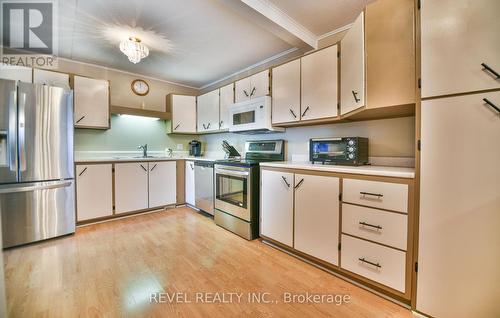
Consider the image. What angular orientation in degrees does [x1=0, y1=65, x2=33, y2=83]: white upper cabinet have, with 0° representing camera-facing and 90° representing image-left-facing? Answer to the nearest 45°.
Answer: approximately 0°

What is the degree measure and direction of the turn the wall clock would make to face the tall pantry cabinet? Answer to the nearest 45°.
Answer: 0° — it already faces it

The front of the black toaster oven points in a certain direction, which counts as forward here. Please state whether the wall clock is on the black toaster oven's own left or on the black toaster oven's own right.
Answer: on the black toaster oven's own right

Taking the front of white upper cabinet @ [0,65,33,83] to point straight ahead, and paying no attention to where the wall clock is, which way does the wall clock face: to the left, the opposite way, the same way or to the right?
the same way

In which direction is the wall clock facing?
toward the camera

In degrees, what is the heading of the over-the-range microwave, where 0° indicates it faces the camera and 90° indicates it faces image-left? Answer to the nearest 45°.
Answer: approximately 45°

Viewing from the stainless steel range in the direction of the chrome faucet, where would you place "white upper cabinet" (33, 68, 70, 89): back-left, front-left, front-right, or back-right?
front-left

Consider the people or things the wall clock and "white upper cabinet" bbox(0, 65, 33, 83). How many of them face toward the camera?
2

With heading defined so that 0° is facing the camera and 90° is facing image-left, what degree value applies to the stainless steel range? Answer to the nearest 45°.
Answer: approximately 45°

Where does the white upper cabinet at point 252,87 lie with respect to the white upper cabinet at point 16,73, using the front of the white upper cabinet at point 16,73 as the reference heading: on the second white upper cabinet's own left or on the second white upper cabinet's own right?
on the second white upper cabinet's own left

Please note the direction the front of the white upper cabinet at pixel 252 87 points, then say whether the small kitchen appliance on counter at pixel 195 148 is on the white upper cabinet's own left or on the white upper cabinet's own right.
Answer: on the white upper cabinet's own right

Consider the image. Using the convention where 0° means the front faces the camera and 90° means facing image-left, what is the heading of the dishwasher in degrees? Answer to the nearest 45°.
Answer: approximately 45°

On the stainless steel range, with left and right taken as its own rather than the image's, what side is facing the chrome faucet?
right

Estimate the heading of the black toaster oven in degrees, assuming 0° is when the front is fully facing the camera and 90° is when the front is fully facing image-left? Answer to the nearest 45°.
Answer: approximately 45°

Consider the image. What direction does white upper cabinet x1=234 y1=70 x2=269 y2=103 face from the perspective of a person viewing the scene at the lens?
facing the viewer and to the left of the viewer

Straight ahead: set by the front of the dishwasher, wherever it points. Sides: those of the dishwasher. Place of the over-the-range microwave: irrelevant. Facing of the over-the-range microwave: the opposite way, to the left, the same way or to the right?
the same way

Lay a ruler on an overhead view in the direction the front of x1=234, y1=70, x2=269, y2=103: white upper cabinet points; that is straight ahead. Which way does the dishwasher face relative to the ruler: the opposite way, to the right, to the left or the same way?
the same way

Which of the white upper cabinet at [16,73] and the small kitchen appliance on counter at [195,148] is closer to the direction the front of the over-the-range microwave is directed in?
the white upper cabinet
